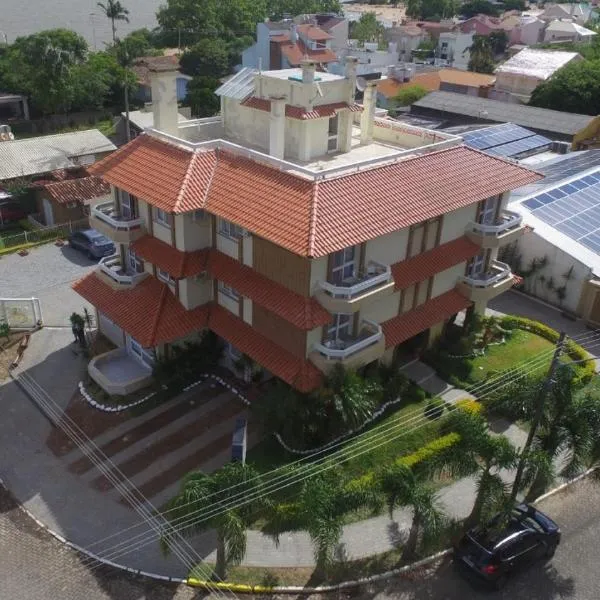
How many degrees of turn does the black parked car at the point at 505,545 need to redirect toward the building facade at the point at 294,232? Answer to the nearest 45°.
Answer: approximately 90° to its left

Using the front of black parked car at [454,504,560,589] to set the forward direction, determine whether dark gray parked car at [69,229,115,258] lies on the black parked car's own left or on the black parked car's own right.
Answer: on the black parked car's own left

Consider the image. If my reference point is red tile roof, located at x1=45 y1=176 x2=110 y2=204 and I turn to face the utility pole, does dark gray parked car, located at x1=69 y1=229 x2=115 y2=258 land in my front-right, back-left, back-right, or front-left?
front-right

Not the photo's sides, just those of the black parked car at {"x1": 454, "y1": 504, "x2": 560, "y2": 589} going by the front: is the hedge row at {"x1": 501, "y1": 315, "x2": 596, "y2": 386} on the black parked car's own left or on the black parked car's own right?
on the black parked car's own left
